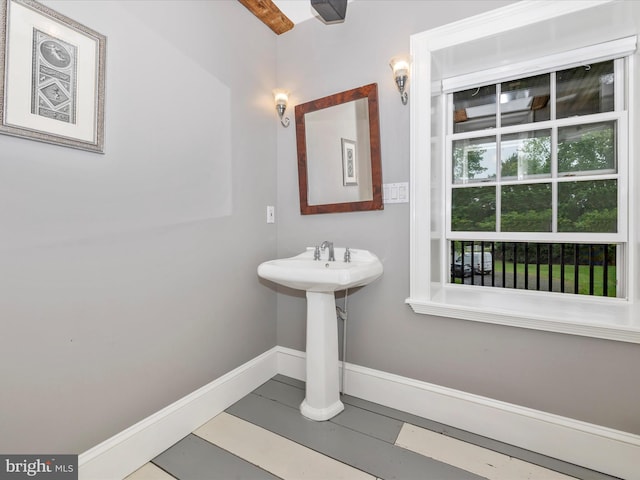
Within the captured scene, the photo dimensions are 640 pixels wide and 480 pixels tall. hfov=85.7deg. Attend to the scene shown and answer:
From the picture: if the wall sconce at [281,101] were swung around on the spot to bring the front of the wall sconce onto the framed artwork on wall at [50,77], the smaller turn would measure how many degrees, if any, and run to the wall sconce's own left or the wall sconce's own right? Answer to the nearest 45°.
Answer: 0° — it already faces it

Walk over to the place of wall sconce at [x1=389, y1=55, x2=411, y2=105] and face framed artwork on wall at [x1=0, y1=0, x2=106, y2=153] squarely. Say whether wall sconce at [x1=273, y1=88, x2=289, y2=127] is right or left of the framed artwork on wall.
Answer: right

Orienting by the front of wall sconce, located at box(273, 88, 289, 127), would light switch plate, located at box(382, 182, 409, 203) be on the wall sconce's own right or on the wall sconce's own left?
on the wall sconce's own left

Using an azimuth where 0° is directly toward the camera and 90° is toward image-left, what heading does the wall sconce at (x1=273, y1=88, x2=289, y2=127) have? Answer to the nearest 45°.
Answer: approximately 45°

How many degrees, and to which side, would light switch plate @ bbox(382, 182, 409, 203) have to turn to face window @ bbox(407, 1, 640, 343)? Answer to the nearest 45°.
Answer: approximately 90° to its left
